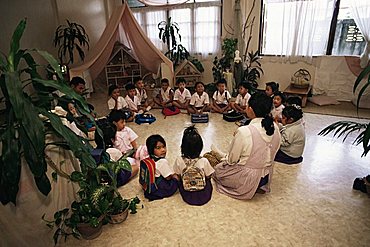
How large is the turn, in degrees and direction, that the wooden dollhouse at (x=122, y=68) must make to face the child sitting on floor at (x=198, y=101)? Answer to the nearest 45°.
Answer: approximately 45° to its left

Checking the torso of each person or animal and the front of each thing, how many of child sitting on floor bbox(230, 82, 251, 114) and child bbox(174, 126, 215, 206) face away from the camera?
1

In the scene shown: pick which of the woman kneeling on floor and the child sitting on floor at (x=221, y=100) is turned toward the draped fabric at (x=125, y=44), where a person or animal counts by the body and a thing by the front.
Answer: the woman kneeling on floor

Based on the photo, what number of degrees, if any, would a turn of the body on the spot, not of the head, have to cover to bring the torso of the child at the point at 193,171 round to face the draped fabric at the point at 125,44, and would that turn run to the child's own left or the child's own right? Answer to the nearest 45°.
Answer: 0° — they already face it

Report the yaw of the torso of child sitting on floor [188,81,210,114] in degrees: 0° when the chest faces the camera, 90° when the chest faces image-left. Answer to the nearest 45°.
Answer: approximately 0°

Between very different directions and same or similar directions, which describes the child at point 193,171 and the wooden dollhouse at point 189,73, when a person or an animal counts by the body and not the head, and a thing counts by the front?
very different directions

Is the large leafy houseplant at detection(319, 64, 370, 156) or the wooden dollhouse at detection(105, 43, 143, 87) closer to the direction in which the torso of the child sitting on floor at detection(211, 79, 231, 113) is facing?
the large leafy houseplant

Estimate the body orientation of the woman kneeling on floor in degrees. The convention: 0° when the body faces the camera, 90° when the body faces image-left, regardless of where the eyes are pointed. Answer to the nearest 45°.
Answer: approximately 135°

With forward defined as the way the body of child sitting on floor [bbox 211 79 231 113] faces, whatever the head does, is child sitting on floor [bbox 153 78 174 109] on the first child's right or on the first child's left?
on the first child's right

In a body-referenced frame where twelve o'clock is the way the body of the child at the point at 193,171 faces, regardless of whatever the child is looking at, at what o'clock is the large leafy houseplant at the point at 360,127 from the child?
The large leafy houseplant is roughly at 3 o'clock from the child.

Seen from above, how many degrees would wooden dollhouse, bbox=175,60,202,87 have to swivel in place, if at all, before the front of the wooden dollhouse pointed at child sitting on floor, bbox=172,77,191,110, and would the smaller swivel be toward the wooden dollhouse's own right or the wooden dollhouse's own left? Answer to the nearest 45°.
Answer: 0° — it already faces them

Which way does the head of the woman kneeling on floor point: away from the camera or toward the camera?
away from the camera

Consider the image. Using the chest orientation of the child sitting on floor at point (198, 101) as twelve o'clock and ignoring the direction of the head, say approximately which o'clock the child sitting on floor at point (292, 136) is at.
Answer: the child sitting on floor at point (292, 136) is roughly at 11 o'clock from the child sitting on floor at point (198, 101).

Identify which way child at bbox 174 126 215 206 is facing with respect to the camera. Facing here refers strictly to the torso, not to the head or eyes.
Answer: away from the camera
